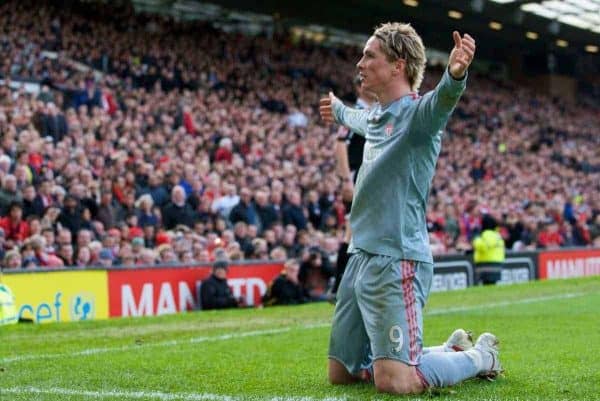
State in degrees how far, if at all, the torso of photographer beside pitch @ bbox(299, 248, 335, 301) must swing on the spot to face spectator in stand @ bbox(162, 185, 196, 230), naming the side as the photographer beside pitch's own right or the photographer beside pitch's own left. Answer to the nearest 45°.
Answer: approximately 90° to the photographer beside pitch's own right

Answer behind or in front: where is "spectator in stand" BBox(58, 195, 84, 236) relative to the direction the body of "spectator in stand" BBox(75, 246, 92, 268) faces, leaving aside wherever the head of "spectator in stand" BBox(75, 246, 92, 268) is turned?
behind

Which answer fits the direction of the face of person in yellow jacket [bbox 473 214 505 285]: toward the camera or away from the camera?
away from the camera

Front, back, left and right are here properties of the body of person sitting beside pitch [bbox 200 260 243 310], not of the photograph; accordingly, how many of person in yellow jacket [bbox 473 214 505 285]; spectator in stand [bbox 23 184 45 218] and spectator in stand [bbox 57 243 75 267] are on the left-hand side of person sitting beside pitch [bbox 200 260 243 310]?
1

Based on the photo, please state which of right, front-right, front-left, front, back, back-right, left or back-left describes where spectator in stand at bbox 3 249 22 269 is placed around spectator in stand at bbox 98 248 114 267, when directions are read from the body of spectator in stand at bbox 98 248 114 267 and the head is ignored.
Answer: front-right

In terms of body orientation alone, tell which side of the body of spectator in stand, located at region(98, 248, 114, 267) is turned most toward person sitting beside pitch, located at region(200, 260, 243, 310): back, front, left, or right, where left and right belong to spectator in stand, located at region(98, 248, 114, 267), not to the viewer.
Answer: left

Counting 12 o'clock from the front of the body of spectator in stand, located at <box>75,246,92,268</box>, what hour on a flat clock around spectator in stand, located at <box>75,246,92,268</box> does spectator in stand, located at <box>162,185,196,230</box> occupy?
spectator in stand, located at <box>162,185,196,230</box> is roughly at 7 o'clock from spectator in stand, located at <box>75,246,92,268</box>.

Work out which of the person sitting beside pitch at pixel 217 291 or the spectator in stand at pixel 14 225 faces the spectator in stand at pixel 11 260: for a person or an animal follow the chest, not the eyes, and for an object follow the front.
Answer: the spectator in stand at pixel 14 225

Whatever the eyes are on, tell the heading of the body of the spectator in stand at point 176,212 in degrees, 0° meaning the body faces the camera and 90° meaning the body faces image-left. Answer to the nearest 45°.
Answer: approximately 0°

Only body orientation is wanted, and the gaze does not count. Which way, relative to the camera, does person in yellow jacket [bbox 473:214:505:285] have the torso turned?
away from the camera
